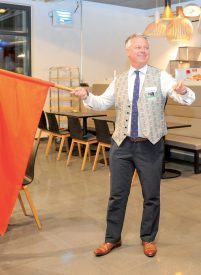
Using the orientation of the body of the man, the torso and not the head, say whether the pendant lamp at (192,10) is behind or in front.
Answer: behind

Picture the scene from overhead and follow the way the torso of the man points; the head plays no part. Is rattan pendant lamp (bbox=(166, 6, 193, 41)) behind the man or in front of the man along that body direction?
behind

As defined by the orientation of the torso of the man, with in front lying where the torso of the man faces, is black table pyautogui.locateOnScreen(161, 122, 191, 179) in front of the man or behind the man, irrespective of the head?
behind

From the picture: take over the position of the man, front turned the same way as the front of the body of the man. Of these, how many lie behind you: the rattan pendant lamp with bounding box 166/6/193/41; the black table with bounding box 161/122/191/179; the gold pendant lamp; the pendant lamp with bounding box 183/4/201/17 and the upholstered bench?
5

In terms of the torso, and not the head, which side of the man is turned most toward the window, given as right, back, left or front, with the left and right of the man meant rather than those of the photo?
back

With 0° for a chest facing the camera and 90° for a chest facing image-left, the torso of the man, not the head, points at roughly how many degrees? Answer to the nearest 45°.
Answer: approximately 0°

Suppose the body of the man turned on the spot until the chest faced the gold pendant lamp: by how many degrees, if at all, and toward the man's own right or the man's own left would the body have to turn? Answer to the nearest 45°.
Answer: approximately 180°
